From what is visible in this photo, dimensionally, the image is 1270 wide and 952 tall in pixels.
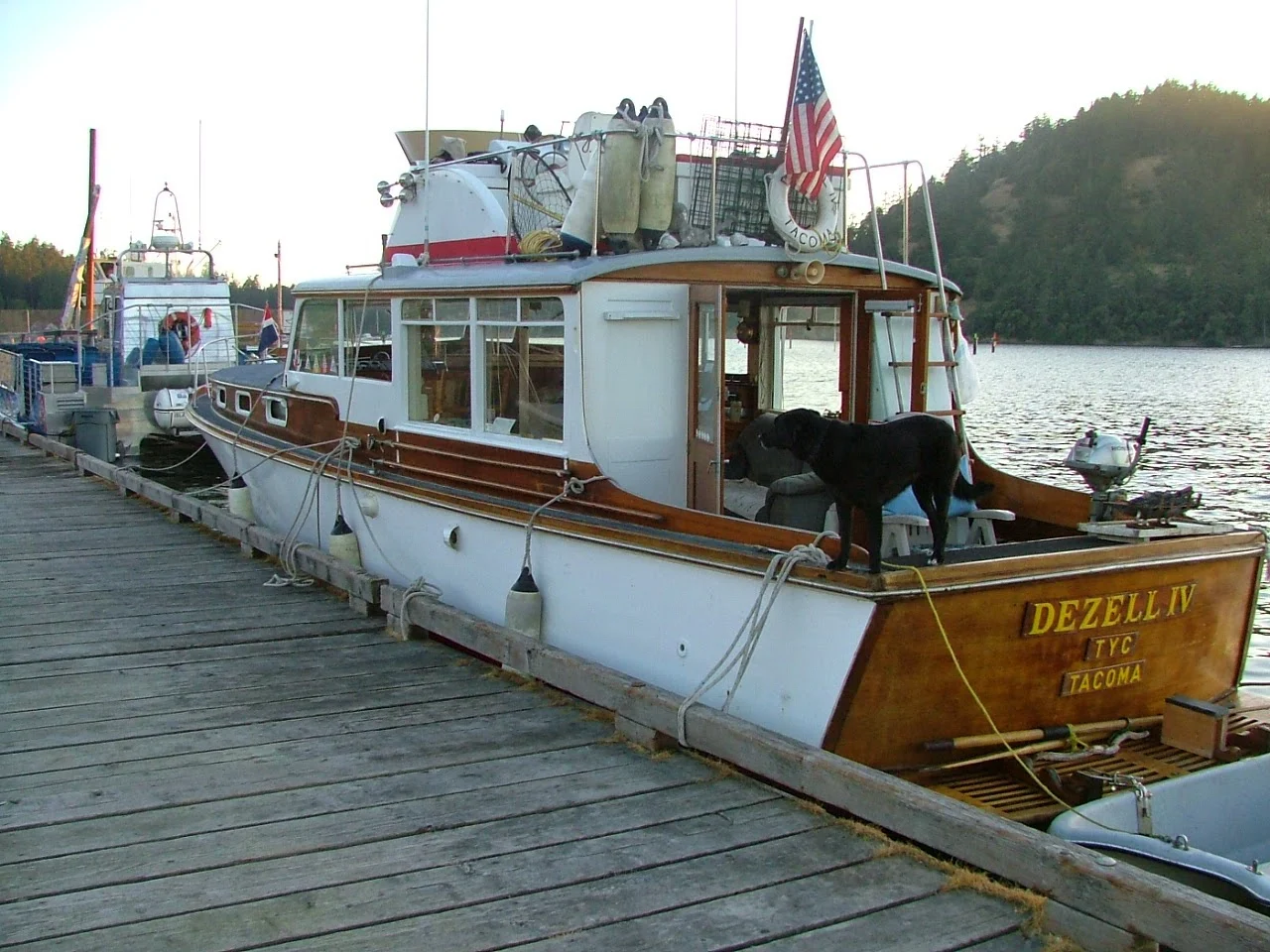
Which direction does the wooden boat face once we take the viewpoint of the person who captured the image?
facing away from the viewer and to the left of the viewer

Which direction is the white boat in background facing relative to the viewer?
away from the camera

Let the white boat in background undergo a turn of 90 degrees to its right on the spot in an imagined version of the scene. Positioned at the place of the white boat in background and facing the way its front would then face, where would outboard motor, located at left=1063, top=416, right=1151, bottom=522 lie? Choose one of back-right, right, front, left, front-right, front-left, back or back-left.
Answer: right

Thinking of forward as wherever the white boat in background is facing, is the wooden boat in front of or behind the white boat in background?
behind

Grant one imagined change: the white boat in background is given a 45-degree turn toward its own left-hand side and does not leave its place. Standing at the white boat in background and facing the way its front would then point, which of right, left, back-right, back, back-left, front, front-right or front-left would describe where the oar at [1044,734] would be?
back-left
